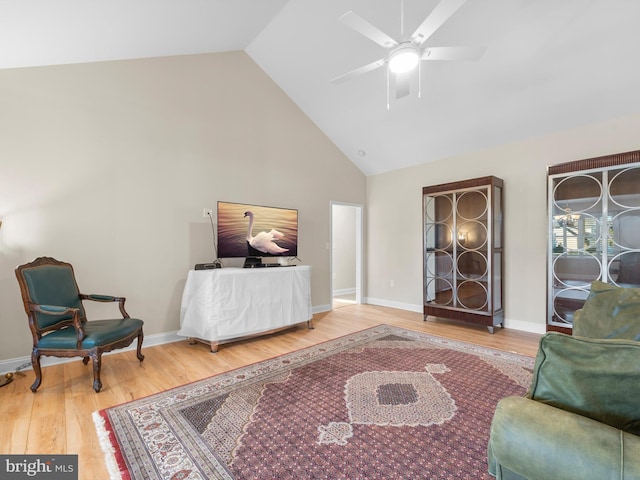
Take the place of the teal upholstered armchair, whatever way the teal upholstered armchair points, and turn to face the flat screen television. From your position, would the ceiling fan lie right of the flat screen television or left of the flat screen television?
right

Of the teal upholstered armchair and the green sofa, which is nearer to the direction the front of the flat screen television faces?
the green sofa

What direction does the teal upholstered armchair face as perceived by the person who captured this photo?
facing the viewer and to the right of the viewer

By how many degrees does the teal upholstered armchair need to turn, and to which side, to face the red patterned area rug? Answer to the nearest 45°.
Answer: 0° — it already faces it

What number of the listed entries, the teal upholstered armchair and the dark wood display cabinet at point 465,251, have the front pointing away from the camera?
0

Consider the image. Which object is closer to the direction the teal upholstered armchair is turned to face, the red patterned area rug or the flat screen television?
the red patterned area rug

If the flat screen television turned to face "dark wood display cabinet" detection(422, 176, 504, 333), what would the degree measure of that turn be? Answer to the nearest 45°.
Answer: approximately 45° to its left

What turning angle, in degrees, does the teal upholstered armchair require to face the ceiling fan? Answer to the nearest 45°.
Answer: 0° — it already faces it

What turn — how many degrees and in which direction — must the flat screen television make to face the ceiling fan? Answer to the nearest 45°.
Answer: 0° — it already faces it

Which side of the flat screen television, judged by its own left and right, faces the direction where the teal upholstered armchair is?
right

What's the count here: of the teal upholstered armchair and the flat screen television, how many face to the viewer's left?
0

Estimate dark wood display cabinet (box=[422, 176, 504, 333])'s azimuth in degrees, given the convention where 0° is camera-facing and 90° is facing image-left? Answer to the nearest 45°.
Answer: approximately 45°

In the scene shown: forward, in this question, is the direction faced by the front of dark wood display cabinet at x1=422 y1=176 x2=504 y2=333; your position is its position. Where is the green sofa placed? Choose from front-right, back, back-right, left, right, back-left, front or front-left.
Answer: front-left
